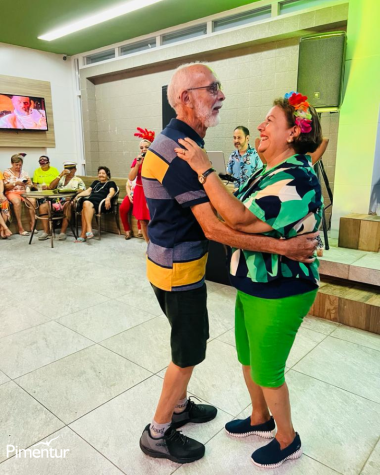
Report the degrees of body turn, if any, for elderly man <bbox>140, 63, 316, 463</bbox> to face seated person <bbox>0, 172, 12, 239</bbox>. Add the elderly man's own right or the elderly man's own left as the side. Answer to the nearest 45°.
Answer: approximately 135° to the elderly man's own left

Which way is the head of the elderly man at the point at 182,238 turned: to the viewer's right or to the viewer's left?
to the viewer's right

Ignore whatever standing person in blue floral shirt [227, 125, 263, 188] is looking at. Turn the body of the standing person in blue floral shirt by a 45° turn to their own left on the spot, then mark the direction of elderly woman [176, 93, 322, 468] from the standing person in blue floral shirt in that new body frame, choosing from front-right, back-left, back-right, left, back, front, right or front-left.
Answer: front

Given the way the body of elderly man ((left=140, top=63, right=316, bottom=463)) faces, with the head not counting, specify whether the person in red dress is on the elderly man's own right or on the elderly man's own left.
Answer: on the elderly man's own left

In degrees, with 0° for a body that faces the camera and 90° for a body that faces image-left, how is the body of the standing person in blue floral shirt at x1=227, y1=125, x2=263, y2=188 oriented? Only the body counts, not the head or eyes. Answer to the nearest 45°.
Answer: approximately 45°

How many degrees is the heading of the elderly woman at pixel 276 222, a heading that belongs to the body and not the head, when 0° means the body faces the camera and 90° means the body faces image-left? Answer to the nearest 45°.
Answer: approximately 90°

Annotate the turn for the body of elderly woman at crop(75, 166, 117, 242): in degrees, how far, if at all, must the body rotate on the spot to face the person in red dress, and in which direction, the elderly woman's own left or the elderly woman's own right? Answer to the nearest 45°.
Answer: approximately 45° to the elderly woman's own left

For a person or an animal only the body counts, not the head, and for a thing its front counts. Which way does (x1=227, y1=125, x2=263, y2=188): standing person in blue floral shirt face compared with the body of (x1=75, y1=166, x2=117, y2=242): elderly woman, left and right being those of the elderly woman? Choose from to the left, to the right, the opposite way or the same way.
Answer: the same way

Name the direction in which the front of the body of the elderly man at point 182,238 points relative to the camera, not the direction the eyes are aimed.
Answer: to the viewer's right

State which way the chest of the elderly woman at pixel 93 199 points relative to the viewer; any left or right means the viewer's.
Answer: facing the viewer and to the left of the viewer

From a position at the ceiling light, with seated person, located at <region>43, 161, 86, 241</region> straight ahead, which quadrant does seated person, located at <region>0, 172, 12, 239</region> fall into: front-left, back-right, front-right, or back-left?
front-left

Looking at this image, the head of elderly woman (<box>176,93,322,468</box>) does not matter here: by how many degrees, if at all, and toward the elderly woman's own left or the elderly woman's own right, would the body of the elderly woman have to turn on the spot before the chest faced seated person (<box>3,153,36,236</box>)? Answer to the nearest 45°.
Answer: approximately 45° to the elderly woman's own right

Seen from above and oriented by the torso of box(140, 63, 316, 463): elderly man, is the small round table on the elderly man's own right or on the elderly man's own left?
on the elderly man's own left

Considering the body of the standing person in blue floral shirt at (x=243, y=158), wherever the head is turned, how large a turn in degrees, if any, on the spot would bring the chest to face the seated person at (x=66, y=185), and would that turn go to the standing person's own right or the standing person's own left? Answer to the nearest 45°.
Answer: approximately 90° to the standing person's own right

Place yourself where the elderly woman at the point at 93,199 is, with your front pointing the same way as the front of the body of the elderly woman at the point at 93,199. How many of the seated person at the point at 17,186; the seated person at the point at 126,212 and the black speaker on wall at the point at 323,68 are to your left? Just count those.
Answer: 2
